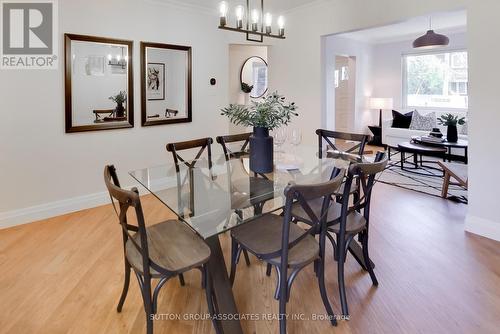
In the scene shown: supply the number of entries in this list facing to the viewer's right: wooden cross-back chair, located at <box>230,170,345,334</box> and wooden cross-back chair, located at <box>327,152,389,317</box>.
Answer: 0

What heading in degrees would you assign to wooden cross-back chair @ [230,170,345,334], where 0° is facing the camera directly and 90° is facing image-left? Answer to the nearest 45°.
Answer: approximately 135°

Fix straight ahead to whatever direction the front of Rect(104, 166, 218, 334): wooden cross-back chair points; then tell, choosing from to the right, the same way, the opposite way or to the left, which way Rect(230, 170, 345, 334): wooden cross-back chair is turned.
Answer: to the left

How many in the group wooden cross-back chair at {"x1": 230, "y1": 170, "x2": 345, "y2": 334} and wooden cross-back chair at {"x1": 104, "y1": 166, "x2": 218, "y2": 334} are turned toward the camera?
0

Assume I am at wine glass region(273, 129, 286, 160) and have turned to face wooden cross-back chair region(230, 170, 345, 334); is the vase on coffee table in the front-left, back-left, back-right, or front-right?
back-left

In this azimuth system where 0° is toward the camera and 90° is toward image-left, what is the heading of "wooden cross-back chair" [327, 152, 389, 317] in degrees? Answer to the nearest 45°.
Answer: approximately 135°

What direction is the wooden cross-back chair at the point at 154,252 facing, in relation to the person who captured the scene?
facing away from the viewer and to the right of the viewer

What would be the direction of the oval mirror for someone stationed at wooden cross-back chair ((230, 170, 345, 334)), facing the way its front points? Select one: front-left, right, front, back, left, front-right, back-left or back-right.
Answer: front-right
